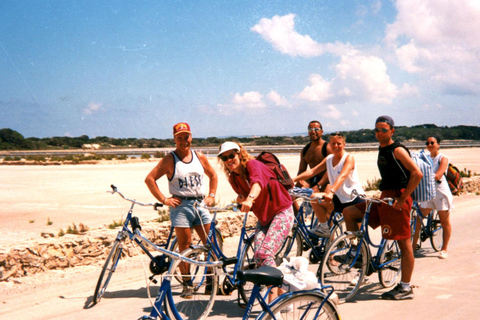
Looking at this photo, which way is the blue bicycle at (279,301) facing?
to the viewer's left

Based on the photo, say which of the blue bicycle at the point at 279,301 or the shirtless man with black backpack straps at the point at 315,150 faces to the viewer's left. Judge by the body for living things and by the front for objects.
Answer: the blue bicycle

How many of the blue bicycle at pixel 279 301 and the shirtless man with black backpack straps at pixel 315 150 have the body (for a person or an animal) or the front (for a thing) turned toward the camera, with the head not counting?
1

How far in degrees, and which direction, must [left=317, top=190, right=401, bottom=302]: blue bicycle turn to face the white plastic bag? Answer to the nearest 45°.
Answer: approximately 45° to its left

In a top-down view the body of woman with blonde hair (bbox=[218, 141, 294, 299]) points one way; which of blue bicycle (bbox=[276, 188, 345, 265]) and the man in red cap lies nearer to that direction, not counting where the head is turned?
the man in red cap

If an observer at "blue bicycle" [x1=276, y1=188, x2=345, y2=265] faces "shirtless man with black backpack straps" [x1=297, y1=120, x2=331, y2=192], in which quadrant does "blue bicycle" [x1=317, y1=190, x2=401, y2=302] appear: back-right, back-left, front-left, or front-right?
back-right

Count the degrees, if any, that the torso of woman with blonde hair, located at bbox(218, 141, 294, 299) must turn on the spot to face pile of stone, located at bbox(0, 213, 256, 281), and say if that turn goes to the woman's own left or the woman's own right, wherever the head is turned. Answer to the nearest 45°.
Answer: approximately 90° to the woman's own right

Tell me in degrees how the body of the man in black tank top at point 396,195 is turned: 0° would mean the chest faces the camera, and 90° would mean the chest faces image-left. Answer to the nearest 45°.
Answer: approximately 45°

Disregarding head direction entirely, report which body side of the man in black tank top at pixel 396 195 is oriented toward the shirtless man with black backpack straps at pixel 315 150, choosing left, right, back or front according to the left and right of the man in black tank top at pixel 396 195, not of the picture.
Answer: right

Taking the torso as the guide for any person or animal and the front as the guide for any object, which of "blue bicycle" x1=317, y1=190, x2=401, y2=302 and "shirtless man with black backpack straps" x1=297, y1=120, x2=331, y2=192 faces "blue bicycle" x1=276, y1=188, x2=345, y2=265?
the shirtless man with black backpack straps

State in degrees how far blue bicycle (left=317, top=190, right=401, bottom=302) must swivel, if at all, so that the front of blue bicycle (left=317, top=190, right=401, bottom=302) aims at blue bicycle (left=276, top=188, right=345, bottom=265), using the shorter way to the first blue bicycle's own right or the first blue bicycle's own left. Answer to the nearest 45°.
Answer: approximately 90° to the first blue bicycle's own right
